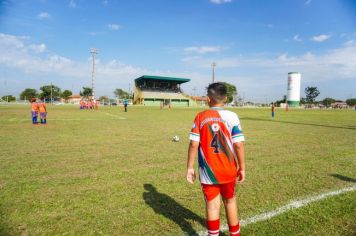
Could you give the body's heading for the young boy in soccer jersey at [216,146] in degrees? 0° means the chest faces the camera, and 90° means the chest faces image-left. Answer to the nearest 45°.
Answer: approximately 180°

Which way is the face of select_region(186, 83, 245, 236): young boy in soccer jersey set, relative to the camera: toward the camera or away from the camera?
away from the camera
